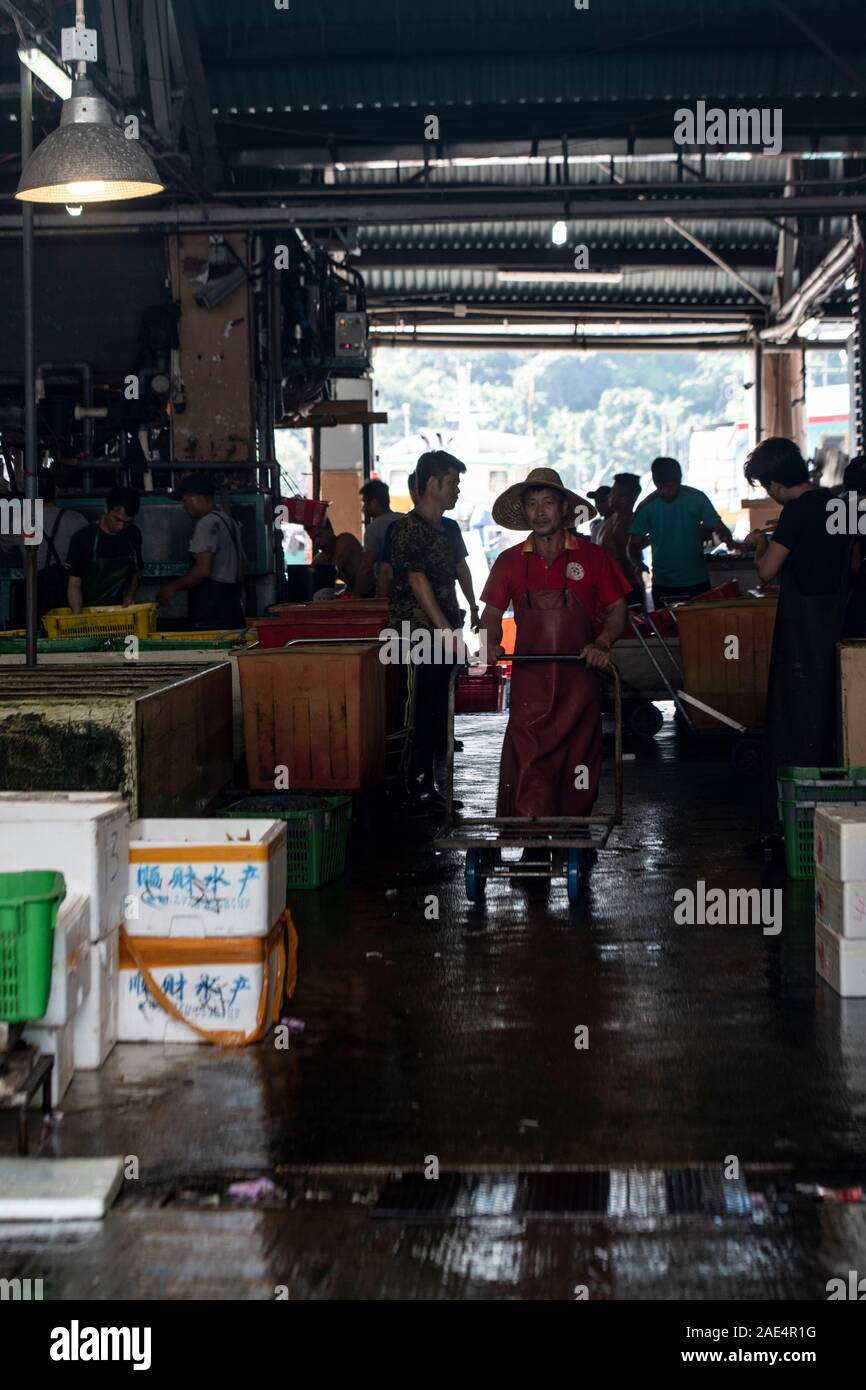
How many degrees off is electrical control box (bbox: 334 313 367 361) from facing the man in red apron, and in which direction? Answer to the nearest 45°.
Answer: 0° — it already faces them

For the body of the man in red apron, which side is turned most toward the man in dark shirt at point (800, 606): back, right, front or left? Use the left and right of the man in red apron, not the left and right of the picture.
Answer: left

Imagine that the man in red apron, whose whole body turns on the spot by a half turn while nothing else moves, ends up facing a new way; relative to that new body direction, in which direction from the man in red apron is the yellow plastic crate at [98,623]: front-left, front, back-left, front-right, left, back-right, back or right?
front-left

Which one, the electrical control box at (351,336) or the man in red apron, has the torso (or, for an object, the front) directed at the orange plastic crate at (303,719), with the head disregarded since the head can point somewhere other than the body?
the electrical control box

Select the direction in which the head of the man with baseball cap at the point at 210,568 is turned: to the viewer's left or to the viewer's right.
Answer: to the viewer's left

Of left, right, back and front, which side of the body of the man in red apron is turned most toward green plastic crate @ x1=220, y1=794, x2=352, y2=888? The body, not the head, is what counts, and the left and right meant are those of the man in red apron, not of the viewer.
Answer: right
